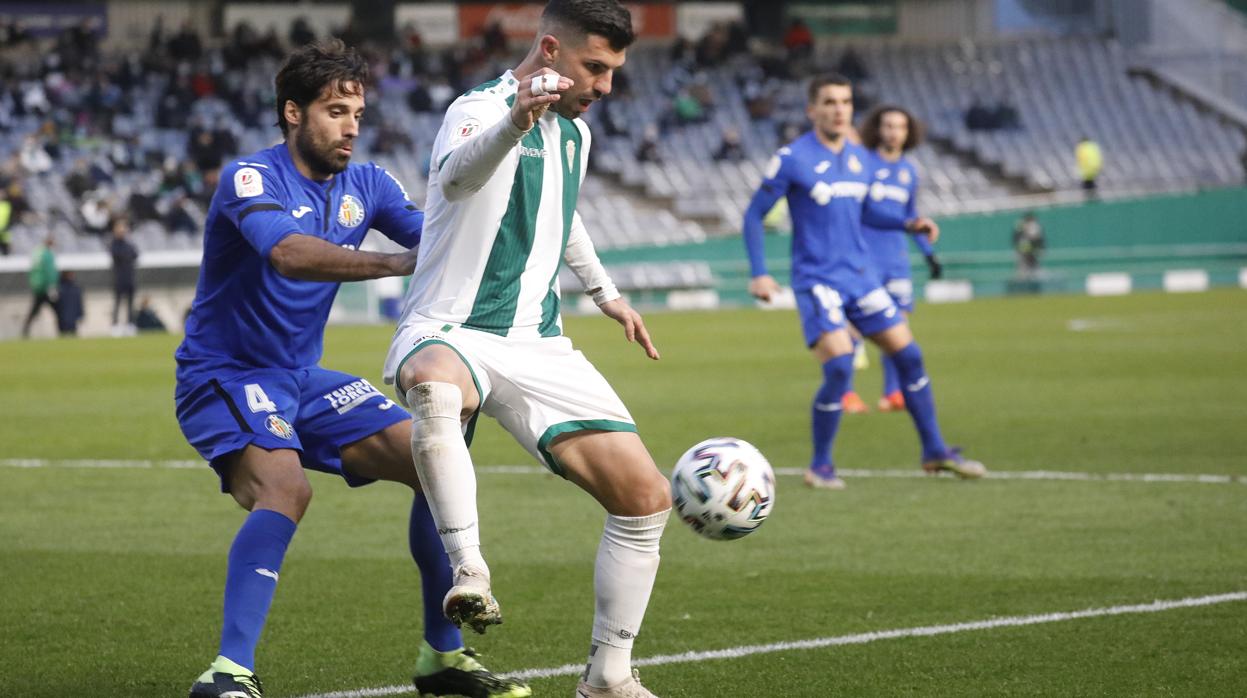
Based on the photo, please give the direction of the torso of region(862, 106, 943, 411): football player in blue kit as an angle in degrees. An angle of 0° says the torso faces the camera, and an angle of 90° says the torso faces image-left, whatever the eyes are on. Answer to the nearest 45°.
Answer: approximately 0°

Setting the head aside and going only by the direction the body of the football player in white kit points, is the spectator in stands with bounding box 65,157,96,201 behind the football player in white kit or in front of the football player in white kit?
behind

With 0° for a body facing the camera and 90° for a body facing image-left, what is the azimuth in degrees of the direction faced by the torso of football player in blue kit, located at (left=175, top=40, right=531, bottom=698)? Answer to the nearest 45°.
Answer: approximately 315°

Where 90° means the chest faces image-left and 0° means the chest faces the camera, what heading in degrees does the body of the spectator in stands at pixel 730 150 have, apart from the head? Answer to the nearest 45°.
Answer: approximately 0°

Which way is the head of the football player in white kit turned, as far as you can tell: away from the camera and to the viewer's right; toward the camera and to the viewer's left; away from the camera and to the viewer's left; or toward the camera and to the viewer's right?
toward the camera and to the viewer's right

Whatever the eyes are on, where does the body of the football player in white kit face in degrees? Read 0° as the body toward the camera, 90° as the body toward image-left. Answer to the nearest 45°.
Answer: approximately 315°

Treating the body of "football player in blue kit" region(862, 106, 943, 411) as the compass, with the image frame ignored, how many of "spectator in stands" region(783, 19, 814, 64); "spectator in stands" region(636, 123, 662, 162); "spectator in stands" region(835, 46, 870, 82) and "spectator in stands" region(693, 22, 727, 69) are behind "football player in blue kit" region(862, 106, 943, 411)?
4

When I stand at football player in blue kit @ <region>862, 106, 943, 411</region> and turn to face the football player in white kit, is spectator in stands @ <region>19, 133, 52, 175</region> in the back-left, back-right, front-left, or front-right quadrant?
back-right
